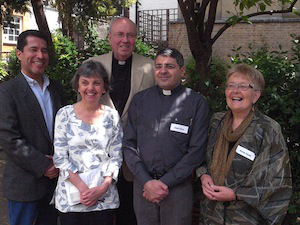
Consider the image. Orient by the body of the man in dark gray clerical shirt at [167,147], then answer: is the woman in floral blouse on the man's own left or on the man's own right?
on the man's own right

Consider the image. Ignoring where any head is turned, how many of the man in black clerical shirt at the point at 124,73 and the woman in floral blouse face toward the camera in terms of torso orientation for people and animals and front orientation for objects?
2

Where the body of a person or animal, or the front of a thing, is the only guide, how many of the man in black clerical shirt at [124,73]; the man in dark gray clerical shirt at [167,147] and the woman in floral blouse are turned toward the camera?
3

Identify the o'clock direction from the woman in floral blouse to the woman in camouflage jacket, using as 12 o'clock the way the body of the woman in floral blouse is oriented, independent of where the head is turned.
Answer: The woman in camouflage jacket is roughly at 10 o'clock from the woman in floral blouse.

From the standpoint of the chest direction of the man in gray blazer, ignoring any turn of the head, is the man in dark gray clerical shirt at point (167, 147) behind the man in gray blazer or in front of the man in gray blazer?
in front

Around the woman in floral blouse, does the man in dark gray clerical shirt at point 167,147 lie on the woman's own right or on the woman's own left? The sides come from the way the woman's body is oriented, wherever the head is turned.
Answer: on the woman's own left

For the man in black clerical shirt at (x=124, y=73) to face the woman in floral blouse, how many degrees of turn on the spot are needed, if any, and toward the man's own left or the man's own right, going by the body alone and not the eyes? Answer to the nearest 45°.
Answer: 0° — they already face them

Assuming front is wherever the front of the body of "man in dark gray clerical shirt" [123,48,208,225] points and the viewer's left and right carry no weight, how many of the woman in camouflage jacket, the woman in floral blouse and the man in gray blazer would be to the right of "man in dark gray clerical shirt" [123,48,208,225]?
2

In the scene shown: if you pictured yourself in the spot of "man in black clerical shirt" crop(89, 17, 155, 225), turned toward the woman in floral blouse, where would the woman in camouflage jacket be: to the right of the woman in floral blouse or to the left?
left

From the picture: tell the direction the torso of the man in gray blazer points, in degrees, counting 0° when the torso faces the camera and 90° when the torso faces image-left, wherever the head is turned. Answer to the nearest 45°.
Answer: approximately 315°

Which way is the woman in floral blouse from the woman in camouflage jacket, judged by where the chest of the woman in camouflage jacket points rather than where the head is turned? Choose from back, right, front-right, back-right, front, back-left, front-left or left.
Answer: front-right
